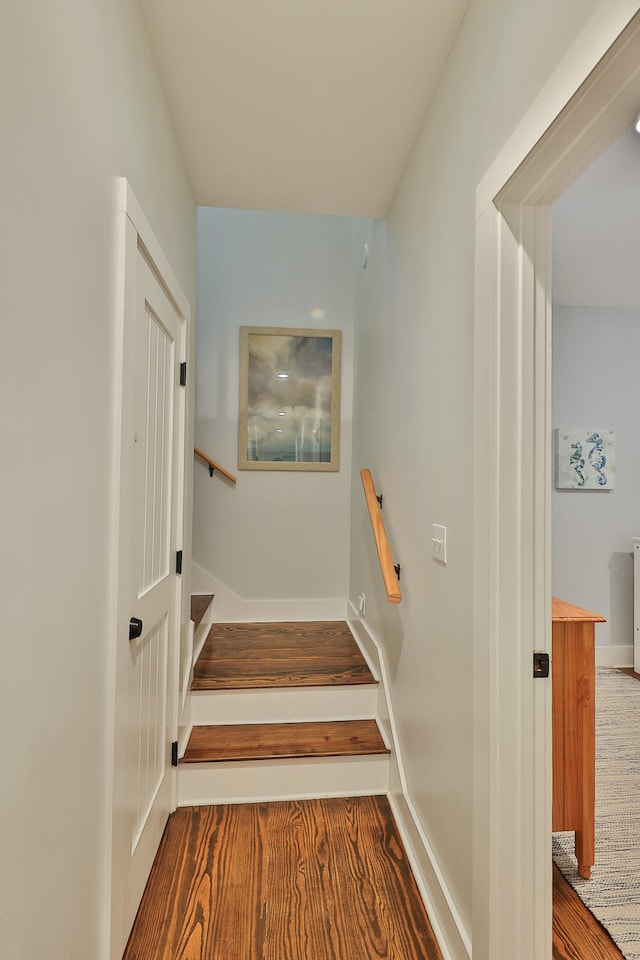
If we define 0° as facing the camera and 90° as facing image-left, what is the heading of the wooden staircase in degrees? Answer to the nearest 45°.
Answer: approximately 0°

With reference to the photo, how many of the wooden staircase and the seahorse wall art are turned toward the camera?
2

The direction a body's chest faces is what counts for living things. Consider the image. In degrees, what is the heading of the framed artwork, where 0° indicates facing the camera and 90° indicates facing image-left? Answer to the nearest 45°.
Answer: approximately 0°

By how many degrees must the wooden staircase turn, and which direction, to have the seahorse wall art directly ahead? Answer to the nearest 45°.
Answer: approximately 135° to its left

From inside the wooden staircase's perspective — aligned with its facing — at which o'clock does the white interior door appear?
The white interior door is roughly at 1 o'clock from the wooden staircase.

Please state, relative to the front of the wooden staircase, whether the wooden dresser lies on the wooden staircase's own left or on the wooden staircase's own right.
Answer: on the wooden staircase's own left
